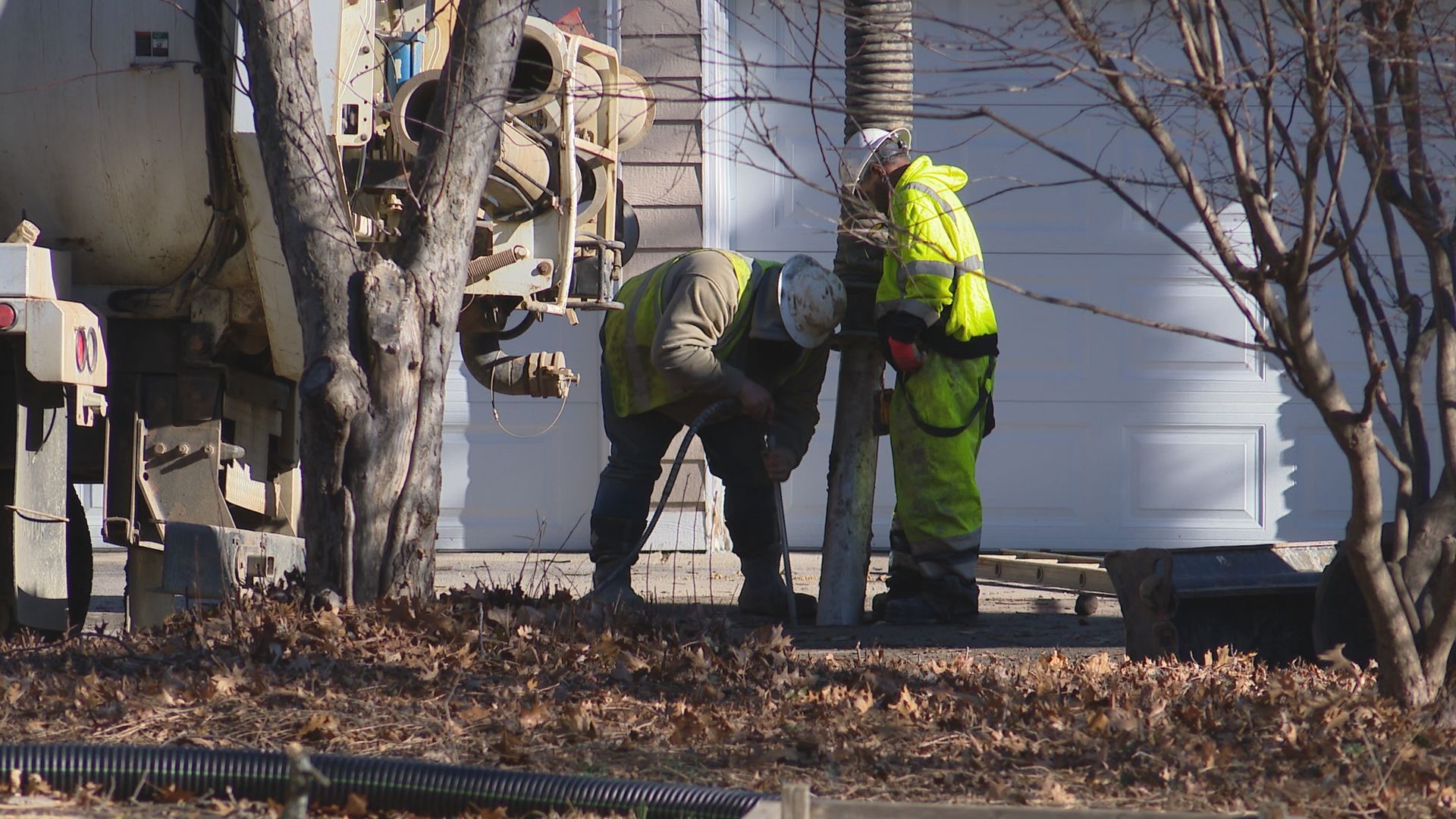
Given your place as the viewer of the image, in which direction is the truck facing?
facing away from the viewer and to the left of the viewer

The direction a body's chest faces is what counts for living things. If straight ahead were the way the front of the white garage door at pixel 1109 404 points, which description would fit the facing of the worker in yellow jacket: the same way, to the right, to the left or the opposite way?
to the right

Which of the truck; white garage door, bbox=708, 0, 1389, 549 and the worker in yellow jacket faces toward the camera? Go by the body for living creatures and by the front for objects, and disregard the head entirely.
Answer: the white garage door

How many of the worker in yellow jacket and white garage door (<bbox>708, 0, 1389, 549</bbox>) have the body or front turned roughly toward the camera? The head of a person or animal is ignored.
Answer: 1

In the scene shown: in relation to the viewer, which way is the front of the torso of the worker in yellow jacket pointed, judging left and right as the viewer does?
facing to the left of the viewer

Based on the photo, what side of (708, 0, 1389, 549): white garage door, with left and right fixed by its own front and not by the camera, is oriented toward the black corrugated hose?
front

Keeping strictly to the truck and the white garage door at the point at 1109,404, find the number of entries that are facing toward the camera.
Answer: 1

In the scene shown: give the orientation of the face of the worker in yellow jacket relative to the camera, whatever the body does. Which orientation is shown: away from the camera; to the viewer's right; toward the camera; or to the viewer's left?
to the viewer's left

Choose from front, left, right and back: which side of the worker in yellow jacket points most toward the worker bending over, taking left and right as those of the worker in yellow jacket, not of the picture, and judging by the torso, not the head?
front

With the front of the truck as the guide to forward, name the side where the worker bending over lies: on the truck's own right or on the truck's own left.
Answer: on the truck's own right

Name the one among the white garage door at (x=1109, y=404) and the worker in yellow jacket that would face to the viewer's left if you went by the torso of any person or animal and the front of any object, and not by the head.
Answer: the worker in yellow jacket
